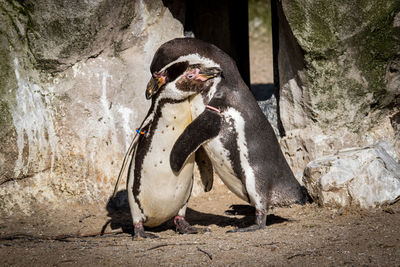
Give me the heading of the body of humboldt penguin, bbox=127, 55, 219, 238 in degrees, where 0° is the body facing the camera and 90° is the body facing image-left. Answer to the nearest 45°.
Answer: approximately 315°

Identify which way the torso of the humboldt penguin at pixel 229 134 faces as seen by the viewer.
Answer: to the viewer's left

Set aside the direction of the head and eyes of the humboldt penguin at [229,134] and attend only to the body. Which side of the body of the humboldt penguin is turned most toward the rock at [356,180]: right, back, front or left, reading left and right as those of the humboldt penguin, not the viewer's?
back
